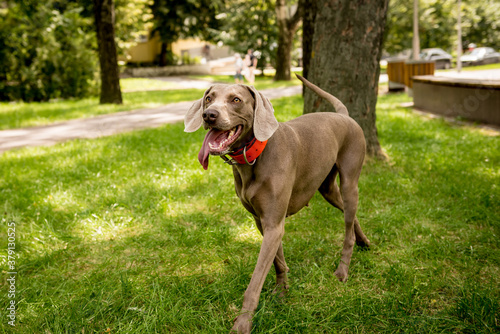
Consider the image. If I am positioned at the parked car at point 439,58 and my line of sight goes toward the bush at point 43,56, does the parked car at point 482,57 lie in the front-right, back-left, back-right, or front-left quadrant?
back-left

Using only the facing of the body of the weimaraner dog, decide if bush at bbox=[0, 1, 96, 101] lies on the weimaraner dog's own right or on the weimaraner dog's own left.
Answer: on the weimaraner dog's own right

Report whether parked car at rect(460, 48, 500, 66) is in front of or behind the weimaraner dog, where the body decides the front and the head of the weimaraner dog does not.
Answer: behind

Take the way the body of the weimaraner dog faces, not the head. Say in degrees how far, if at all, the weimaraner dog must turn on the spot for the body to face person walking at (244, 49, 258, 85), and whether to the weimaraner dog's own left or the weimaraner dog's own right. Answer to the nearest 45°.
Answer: approximately 135° to the weimaraner dog's own right

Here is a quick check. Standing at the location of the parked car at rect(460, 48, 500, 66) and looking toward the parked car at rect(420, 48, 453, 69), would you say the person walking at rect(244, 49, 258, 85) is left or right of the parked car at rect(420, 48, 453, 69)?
left

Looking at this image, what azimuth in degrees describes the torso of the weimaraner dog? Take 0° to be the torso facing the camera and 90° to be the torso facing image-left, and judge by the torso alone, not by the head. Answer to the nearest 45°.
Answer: approximately 45°

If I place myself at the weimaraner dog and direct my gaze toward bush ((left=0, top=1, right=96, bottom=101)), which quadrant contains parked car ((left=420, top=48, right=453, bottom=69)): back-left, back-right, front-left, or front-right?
front-right
